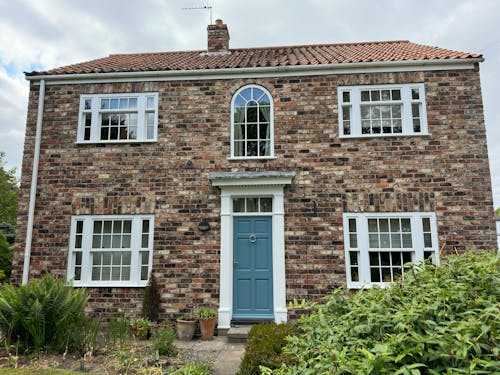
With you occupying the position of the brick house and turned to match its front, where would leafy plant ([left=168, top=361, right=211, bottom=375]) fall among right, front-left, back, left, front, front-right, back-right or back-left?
front

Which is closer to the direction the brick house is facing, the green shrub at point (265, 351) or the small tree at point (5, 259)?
the green shrub

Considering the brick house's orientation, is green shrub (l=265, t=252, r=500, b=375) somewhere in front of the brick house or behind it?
in front

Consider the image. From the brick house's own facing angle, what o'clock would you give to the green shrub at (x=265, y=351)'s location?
The green shrub is roughly at 12 o'clock from the brick house.

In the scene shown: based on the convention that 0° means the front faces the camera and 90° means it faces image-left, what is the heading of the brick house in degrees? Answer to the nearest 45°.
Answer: approximately 0°

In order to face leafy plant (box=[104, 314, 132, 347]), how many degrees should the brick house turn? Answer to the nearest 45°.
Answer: approximately 45° to its right

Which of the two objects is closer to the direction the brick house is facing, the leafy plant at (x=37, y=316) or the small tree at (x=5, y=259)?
the leafy plant

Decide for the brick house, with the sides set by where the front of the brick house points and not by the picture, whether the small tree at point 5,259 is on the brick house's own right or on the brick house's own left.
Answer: on the brick house's own right
